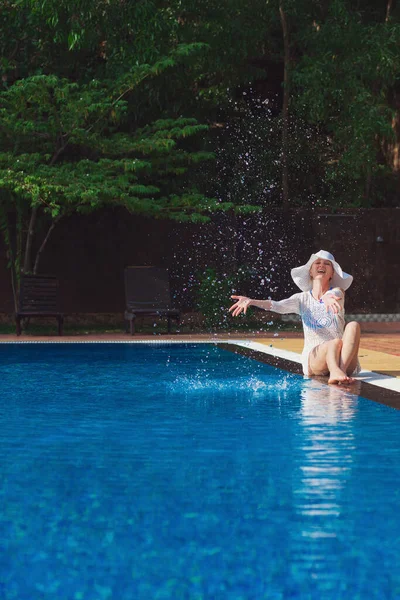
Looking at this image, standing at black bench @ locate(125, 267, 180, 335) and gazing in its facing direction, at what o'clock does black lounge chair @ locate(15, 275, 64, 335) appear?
black lounge chair @ locate(15, 275, 64, 335) is roughly at 3 o'clock from black bench @ locate(125, 267, 180, 335).

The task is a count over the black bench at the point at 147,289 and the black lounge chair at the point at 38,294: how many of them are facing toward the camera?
2

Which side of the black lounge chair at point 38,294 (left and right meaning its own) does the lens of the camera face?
front

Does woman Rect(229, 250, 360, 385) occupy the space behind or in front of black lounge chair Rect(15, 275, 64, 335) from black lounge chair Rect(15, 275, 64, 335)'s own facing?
in front

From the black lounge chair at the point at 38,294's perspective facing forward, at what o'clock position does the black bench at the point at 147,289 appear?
the black bench at the point at 147,289 is roughly at 9 o'clock from the black lounge chair at the point at 38,294.
